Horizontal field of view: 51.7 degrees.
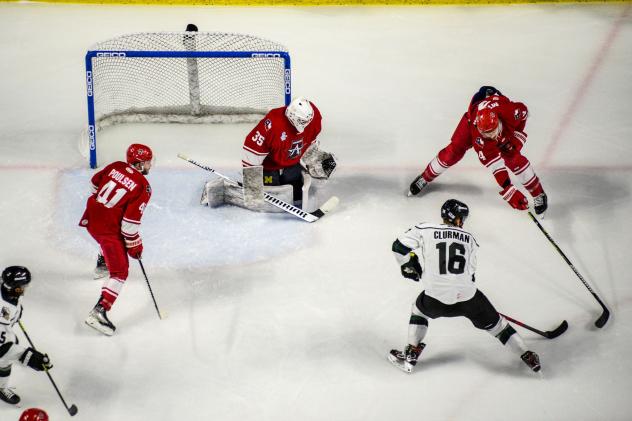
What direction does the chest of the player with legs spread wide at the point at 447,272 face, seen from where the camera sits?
away from the camera

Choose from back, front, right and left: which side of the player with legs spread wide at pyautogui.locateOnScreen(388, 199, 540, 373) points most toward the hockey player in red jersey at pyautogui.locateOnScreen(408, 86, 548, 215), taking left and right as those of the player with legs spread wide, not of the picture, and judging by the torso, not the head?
front

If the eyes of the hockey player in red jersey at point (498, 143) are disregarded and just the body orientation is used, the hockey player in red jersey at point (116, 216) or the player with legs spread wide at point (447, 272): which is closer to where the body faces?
the player with legs spread wide

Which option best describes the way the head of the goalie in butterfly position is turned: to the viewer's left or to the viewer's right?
to the viewer's right

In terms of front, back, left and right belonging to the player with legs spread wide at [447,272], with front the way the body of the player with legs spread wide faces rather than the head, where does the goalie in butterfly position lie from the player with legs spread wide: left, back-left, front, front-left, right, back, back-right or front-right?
front-left

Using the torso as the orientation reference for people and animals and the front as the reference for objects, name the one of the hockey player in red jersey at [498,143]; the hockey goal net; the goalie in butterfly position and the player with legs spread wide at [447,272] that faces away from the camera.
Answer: the player with legs spread wide

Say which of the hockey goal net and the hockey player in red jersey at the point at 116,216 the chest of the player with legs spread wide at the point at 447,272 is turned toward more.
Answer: the hockey goal net

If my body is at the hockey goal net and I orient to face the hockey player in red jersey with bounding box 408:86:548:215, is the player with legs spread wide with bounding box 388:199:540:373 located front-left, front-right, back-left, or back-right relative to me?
front-right

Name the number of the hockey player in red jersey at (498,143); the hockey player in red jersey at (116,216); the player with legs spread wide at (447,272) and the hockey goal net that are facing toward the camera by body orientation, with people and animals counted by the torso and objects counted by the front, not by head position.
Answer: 2

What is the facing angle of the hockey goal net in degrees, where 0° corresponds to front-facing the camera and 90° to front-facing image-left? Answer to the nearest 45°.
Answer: approximately 0°

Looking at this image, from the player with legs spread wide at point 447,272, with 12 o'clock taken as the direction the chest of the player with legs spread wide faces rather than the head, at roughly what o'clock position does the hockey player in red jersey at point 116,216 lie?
The hockey player in red jersey is roughly at 9 o'clock from the player with legs spread wide.

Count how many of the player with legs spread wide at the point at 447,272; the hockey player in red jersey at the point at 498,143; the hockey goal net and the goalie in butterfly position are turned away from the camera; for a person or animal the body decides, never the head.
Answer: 1

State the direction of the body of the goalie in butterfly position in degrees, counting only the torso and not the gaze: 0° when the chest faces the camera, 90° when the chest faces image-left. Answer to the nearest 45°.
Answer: approximately 315°

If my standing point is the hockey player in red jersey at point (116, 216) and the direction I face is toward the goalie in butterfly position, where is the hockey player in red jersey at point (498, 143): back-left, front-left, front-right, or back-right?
front-right

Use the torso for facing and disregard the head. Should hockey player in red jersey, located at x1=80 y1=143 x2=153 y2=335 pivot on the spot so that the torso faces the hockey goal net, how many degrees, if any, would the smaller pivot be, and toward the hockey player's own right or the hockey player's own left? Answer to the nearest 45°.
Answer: approximately 45° to the hockey player's own left

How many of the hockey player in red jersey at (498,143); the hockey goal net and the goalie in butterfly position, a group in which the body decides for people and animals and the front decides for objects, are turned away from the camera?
0

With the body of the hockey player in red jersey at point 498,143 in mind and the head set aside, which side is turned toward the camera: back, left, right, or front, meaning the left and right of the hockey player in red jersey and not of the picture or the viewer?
front

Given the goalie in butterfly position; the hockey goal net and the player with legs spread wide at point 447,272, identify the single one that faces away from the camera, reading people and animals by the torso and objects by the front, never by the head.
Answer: the player with legs spread wide
